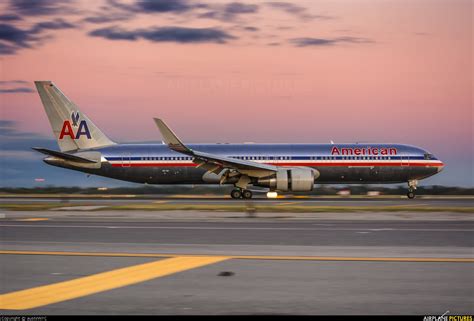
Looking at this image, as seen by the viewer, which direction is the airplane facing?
to the viewer's right
